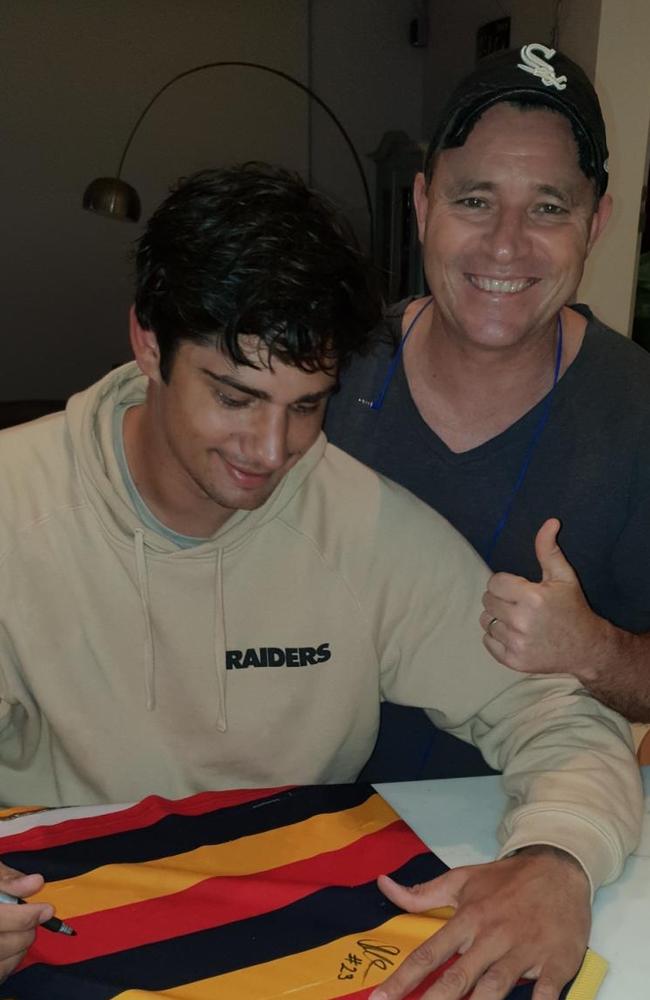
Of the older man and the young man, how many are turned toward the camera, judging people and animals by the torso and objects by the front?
2

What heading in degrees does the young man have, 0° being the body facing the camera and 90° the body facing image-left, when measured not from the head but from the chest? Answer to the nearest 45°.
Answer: approximately 0°

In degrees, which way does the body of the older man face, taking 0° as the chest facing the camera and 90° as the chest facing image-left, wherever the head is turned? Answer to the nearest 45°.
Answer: approximately 0°

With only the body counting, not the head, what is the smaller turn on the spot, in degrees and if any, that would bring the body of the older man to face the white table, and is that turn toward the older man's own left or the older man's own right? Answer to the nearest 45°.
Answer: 0° — they already face it
